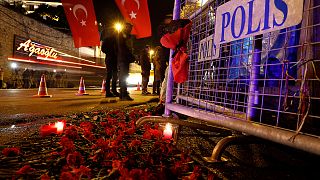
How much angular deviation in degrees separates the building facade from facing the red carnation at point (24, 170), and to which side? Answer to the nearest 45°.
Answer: approximately 45° to its right

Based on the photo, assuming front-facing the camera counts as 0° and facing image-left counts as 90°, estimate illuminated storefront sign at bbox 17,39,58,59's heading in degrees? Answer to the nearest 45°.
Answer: approximately 315°

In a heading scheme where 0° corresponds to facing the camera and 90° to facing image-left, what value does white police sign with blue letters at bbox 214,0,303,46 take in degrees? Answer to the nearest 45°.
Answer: approximately 45°
